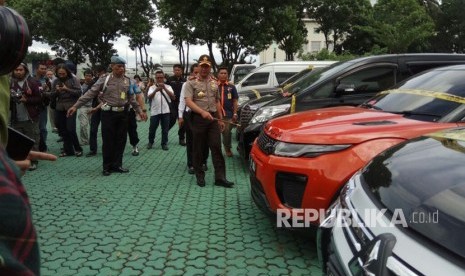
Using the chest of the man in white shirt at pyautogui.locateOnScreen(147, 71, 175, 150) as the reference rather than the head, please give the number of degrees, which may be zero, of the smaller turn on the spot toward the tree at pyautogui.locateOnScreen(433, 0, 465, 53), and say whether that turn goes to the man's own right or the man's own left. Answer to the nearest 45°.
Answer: approximately 135° to the man's own left

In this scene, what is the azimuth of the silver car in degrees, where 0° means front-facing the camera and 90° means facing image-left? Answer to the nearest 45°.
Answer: approximately 45°

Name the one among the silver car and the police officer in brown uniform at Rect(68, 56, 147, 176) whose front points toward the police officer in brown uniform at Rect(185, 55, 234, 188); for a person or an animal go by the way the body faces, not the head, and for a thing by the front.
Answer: the police officer in brown uniform at Rect(68, 56, 147, 176)

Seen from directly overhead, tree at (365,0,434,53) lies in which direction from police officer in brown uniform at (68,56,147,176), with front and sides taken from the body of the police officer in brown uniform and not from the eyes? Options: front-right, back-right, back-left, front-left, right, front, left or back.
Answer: left

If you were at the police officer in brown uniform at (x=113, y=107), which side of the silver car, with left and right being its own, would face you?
right

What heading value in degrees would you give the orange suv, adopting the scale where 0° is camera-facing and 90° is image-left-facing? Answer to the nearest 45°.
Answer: approximately 45°

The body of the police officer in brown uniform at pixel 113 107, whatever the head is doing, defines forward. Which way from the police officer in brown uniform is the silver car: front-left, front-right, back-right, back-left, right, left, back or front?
front-left

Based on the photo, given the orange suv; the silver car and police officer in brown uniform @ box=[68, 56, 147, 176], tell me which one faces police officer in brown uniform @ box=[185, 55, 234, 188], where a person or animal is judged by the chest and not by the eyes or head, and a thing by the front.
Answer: police officer in brown uniform @ box=[68, 56, 147, 176]

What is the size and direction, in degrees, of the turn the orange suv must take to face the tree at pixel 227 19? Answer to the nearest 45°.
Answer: approximately 135° to its right

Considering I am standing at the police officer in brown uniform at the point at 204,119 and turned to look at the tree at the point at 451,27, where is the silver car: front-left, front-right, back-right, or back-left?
back-right
